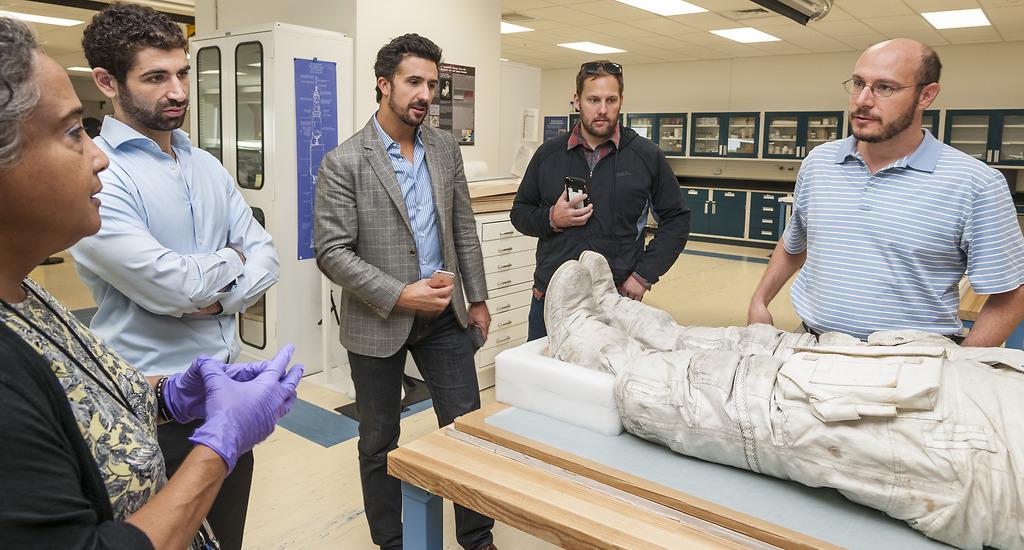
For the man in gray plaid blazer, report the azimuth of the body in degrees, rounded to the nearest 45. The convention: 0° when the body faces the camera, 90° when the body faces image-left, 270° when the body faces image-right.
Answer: approximately 315°

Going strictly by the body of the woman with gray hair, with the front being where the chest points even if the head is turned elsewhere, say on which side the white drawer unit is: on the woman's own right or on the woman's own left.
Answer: on the woman's own left

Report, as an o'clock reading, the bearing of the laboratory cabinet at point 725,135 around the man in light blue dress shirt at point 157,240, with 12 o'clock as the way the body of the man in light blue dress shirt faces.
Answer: The laboratory cabinet is roughly at 9 o'clock from the man in light blue dress shirt.

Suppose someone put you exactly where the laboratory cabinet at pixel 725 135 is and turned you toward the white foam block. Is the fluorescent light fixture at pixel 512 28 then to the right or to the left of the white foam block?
right

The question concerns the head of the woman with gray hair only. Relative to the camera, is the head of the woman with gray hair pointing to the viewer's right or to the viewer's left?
to the viewer's right

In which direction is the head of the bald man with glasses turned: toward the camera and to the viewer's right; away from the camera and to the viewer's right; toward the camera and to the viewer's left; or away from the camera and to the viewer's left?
toward the camera and to the viewer's left

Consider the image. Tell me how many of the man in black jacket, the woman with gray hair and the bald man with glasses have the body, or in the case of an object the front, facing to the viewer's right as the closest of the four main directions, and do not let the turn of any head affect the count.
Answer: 1

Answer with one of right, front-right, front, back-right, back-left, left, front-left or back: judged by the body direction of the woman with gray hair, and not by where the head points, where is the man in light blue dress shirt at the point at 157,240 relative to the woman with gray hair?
left

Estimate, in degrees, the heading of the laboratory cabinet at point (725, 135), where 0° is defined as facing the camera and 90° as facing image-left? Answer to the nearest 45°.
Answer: approximately 0°
